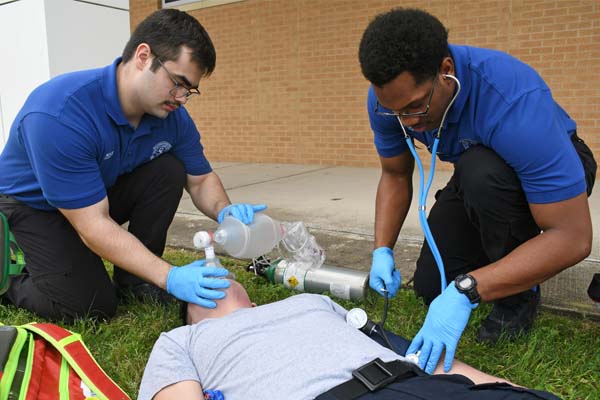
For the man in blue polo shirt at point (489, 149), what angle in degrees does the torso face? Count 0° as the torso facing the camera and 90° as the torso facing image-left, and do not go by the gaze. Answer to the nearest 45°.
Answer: approximately 45°

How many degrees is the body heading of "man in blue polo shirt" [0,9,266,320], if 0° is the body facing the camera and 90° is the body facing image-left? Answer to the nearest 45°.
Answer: approximately 315°

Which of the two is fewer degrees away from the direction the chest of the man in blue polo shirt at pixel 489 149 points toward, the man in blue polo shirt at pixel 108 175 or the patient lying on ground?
the patient lying on ground

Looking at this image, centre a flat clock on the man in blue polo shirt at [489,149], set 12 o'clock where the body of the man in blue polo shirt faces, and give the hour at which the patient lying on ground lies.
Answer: The patient lying on ground is roughly at 12 o'clock from the man in blue polo shirt.

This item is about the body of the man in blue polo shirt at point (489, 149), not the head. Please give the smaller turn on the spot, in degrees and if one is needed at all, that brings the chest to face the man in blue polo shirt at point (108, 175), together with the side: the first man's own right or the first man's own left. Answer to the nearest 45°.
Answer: approximately 45° to the first man's own right

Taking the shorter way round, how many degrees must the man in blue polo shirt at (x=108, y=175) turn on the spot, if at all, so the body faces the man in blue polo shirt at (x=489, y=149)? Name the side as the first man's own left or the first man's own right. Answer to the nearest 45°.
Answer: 0° — they already face them

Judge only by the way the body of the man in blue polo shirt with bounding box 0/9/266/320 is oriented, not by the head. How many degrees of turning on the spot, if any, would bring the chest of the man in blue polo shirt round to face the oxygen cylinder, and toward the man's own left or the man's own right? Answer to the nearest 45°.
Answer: approximately 45° to the man's own left
